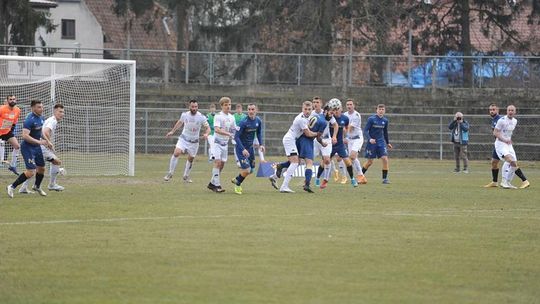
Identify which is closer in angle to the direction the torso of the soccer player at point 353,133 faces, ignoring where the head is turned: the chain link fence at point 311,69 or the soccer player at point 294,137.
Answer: the soccer player

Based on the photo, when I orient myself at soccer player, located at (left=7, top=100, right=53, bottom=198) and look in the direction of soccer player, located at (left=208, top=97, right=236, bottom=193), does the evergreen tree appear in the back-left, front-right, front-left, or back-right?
front-left

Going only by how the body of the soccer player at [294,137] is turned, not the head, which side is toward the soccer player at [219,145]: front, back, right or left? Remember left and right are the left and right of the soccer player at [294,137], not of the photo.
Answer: back

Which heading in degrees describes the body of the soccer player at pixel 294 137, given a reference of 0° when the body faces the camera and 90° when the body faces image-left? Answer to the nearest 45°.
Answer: approximately 270°

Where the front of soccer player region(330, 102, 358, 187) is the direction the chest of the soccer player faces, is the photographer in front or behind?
behind

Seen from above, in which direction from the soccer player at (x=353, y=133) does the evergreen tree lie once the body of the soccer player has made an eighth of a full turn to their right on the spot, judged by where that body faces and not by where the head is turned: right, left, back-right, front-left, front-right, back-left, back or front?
front-right

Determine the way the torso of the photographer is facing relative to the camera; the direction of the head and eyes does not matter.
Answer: toward the camera

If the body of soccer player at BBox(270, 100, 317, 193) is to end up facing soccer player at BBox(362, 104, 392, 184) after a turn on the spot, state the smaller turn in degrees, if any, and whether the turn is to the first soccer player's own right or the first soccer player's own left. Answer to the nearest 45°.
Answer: approximately 45° to the first soccer player's own left
